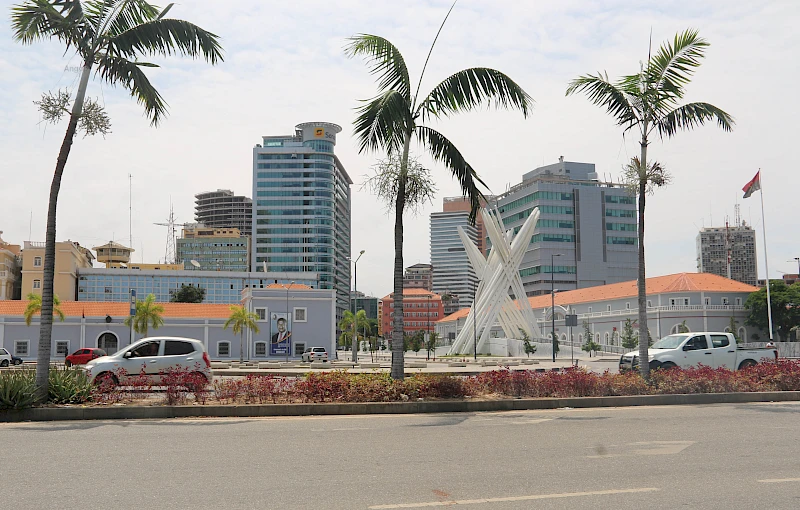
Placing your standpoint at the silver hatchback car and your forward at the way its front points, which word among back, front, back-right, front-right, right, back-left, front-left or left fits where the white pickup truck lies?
back

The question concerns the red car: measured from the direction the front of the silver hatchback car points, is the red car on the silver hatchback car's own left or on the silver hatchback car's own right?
on the silver hatchback car's own right

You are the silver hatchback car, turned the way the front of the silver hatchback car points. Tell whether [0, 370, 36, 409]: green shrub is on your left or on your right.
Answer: on your left

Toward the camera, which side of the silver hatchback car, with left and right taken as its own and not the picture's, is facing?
left

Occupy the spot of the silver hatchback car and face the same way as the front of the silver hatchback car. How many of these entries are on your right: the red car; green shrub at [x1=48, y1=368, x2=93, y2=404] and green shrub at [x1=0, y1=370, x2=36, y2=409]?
1

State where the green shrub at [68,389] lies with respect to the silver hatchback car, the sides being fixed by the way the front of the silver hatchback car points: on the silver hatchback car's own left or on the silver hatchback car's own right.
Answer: on the silver hatchback car's own left
